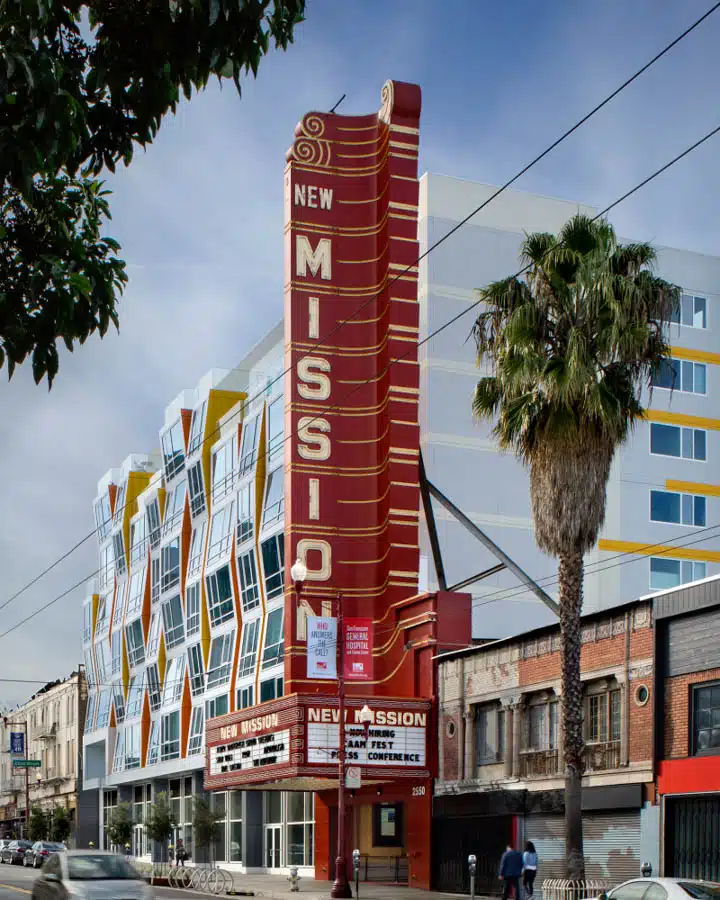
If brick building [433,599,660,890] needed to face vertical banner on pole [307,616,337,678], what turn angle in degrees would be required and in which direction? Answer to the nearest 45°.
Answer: approximately 90° to its right

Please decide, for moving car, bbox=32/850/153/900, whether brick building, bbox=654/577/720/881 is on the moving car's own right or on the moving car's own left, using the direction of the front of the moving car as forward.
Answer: on the moving car's own left

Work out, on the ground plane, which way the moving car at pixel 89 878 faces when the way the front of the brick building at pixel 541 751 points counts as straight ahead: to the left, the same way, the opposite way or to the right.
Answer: to the left

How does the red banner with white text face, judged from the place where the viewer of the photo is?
facing the viewer

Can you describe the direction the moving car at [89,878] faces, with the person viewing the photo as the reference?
facing the viewer and to the right of the viewer

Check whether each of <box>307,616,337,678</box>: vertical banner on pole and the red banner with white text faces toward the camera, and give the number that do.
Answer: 2

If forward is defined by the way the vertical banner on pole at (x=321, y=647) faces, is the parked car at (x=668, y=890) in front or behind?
in front

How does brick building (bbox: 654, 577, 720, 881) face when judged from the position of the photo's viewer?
facing the viewer and to the left of the viewer

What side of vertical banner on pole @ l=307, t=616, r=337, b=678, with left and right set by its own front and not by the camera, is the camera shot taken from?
front

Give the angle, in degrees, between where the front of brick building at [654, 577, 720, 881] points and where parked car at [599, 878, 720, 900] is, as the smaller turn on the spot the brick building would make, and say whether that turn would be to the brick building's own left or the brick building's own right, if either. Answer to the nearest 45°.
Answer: approximately 45° to the brick building's own left

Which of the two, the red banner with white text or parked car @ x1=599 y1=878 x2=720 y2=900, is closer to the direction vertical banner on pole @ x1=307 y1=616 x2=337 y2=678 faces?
the parked car

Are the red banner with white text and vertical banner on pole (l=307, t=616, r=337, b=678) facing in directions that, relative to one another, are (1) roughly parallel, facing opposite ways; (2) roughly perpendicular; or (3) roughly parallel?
roughly parallel
